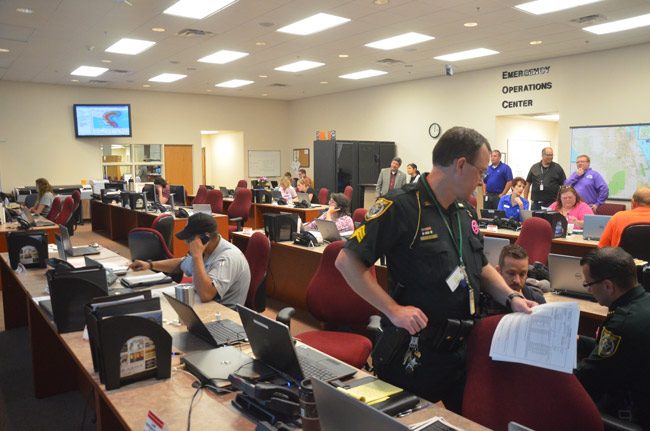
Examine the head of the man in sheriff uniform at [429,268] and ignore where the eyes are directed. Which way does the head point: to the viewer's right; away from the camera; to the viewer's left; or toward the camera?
to the viewer's right

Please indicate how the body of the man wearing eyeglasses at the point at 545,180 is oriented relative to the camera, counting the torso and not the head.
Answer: toward the camera

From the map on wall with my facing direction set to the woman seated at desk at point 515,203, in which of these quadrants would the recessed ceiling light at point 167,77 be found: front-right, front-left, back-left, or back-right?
front-right

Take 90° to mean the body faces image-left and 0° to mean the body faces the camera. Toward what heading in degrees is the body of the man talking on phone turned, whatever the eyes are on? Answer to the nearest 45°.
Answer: approximately 90°

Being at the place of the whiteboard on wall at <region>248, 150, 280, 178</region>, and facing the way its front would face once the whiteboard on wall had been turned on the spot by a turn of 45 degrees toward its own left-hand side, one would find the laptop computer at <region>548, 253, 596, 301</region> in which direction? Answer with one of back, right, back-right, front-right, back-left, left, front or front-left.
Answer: front-right

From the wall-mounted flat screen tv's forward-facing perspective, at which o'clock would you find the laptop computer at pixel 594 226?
The laptop computer is roughly at 11 o'clock from the wall-mounted flat screen tv.

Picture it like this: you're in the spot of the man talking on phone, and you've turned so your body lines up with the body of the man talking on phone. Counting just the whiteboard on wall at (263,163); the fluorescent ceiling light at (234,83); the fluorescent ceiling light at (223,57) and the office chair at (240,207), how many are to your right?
4

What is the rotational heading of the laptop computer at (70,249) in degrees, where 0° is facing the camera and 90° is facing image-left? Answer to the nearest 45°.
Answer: approximately 270°

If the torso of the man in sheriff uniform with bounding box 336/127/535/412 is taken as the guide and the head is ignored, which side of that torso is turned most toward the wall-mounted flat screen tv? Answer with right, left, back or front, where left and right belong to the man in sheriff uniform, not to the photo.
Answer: back

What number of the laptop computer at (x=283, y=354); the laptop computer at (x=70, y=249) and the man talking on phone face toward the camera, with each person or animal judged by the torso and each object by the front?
0

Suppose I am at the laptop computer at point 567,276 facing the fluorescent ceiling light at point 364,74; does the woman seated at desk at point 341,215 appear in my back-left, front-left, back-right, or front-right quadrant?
front-left

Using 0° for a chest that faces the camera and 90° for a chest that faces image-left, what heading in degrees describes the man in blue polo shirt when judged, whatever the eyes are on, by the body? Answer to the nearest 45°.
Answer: approximately 45°

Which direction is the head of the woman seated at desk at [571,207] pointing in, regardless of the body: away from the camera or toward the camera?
toward the camera
